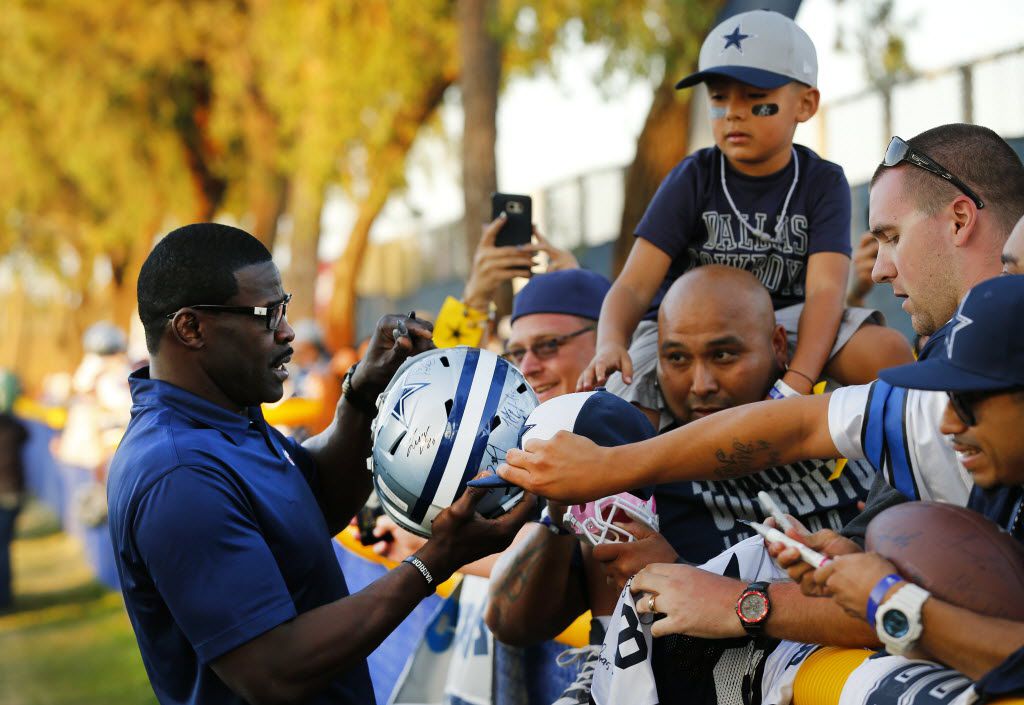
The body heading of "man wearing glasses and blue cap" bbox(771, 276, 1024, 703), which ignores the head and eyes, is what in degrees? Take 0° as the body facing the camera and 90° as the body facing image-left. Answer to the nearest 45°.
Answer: approximately 90°

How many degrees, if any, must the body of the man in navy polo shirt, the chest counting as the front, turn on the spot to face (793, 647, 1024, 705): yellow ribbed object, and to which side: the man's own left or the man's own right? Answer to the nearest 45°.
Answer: approximately 45° to the man's own right

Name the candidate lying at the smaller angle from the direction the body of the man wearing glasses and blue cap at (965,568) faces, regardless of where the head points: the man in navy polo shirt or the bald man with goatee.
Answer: the man in navy polo shirt

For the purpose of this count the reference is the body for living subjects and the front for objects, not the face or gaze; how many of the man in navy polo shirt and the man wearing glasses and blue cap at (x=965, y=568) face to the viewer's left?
1

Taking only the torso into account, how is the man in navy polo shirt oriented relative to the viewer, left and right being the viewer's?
facing to the right of the viewer

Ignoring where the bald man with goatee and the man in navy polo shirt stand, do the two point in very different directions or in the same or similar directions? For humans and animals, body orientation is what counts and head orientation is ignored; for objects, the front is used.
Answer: very different directions

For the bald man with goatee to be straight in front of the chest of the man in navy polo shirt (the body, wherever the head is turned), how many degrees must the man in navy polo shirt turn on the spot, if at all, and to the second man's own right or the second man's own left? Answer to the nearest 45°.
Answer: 0° — they already face them

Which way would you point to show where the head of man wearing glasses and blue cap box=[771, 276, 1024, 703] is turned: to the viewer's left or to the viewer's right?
to the viewer's left
